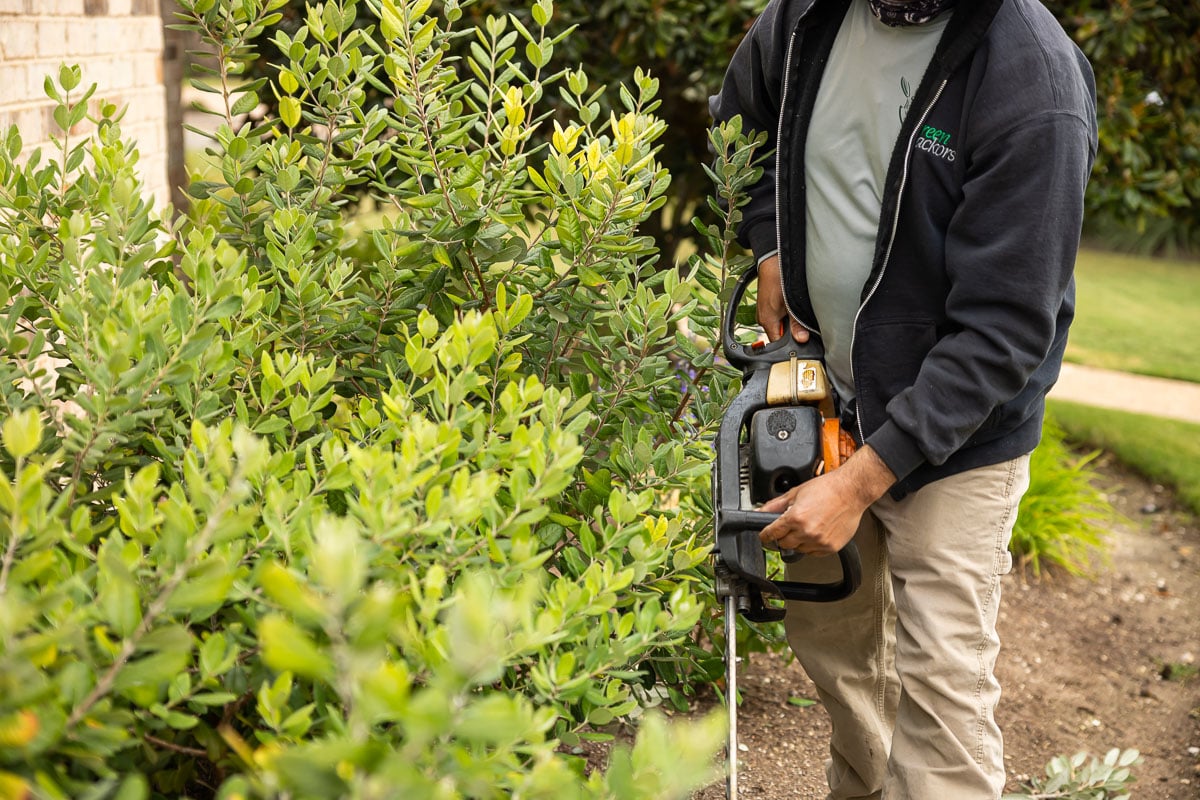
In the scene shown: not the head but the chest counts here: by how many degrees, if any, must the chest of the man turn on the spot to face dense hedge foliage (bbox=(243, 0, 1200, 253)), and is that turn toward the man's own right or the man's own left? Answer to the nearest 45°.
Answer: approximately 135° to the man's own right

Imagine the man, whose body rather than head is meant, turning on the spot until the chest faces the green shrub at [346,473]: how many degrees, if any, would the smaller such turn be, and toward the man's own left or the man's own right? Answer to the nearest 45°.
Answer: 0° — they already face it

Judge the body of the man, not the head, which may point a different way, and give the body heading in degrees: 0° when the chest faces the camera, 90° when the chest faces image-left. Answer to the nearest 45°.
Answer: approximately 45°
